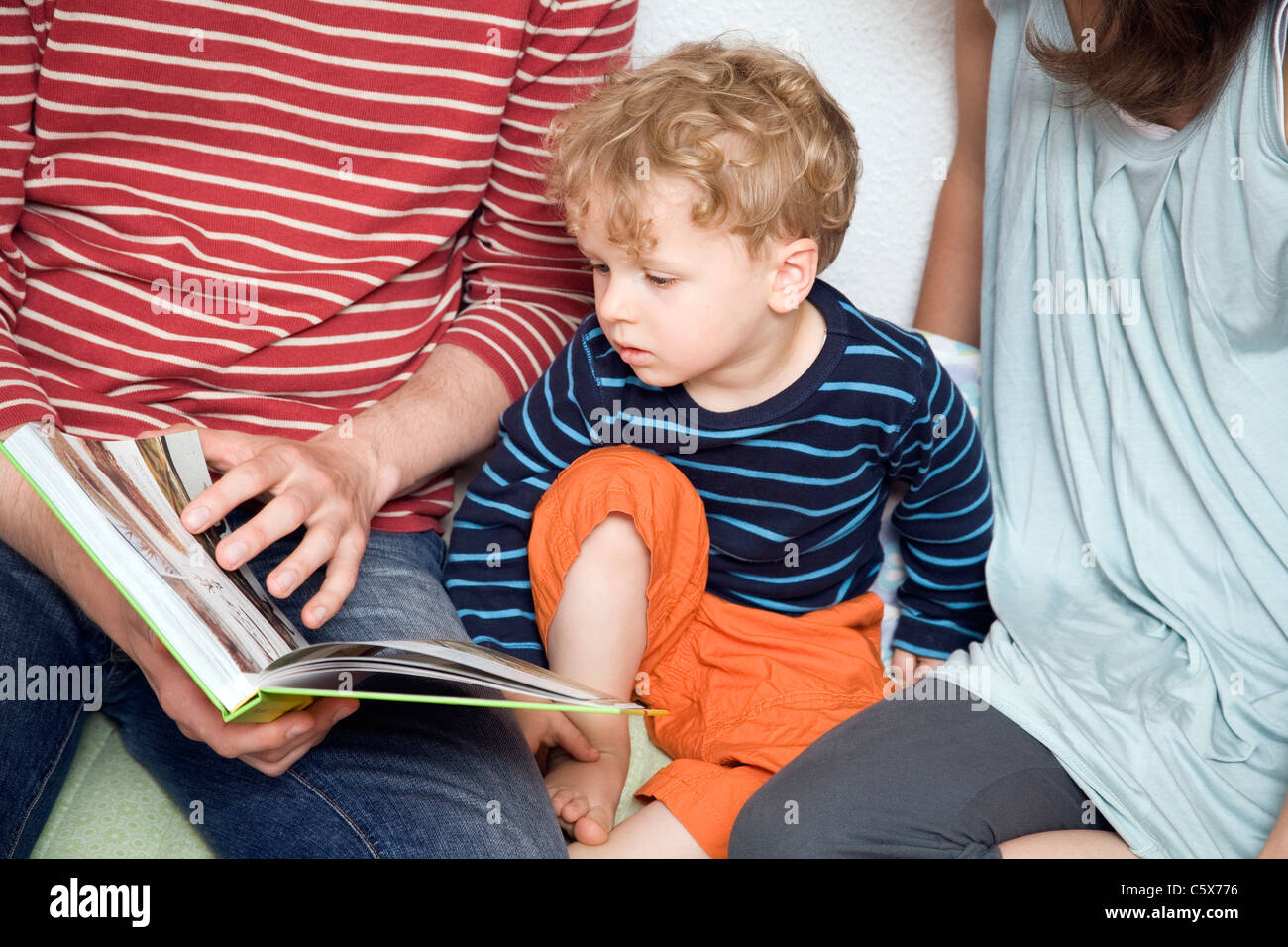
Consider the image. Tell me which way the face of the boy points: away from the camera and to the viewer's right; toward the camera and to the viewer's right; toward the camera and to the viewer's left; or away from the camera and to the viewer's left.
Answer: toward the camera and to the viewer's left

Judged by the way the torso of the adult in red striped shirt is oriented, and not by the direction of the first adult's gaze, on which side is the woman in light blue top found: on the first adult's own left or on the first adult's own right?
on the first adult's own left

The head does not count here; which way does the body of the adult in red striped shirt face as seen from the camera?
toward the camera
